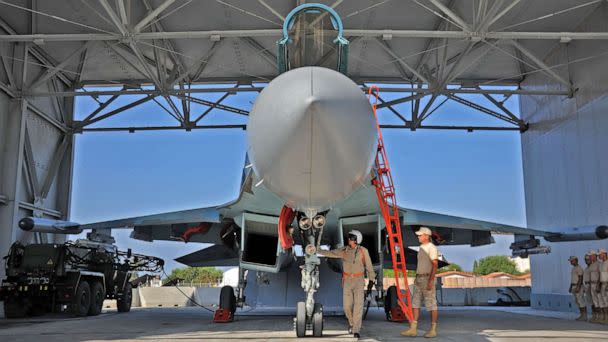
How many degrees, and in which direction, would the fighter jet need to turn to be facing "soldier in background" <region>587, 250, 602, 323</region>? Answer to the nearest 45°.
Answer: approximately 135° to its left

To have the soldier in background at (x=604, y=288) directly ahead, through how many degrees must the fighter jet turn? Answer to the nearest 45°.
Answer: approximately 135° to its left

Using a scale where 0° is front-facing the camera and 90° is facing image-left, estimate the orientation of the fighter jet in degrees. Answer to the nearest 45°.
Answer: approximately 0°
